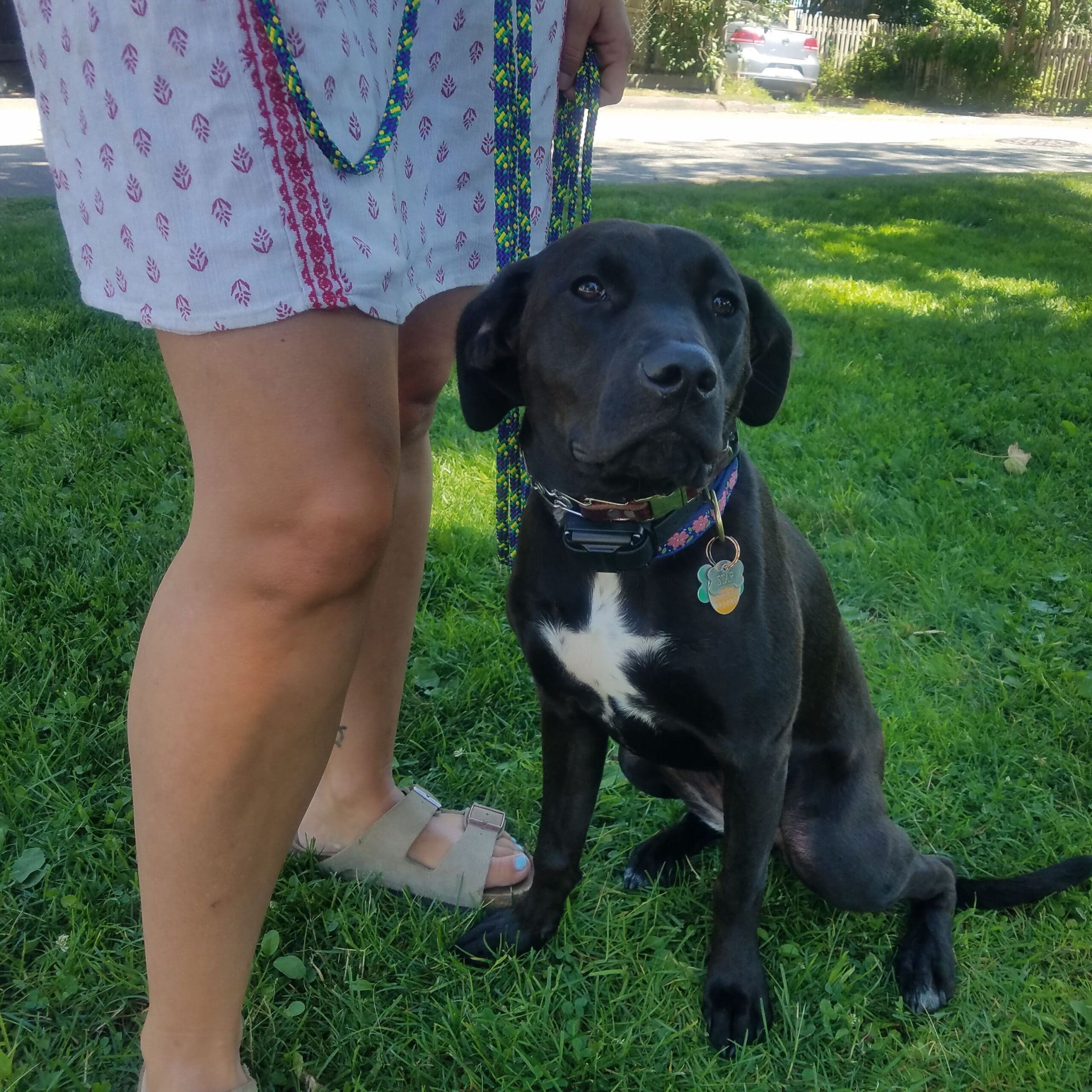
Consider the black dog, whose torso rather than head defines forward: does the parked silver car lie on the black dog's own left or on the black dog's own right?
on the black dog's own right

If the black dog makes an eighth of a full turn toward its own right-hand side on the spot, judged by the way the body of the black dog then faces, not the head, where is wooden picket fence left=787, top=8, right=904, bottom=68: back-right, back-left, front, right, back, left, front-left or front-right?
right

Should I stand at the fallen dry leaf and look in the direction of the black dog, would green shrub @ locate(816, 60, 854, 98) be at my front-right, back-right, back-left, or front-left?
back-right

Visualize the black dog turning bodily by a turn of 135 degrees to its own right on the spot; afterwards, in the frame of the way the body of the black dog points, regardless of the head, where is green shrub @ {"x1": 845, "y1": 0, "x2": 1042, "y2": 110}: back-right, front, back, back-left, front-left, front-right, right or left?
front

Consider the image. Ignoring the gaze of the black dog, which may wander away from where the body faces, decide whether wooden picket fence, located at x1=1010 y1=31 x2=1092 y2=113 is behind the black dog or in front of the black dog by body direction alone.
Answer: behind

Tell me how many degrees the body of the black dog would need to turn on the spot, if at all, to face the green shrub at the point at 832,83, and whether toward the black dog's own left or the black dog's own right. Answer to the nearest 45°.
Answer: approximately 135° to the black dog's own right

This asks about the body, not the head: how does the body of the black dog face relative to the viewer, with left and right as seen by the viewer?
facing the viewer and to the left of the viewer
